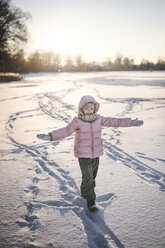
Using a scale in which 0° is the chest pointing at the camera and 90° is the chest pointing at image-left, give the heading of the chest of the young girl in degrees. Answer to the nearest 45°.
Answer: approximately 0°
